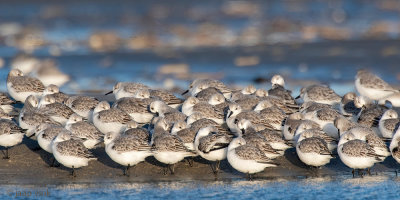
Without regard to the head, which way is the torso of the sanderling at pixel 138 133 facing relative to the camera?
to the viewer's left

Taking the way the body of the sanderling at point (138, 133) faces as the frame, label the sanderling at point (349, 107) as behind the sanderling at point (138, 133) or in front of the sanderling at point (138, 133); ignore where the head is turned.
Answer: behind

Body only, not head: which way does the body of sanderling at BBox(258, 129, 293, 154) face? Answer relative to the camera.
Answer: to the viewer's left

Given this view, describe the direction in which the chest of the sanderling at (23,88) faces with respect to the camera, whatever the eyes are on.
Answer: to the viewer's left

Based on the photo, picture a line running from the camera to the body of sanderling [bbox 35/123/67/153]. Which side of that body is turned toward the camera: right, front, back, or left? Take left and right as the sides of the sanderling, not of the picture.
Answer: left

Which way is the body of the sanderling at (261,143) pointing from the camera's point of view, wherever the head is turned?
to the viewer's left

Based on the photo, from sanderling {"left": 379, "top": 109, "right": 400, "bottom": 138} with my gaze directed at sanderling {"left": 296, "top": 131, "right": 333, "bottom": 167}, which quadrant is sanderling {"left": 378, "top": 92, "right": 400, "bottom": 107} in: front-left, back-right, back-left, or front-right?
back-right

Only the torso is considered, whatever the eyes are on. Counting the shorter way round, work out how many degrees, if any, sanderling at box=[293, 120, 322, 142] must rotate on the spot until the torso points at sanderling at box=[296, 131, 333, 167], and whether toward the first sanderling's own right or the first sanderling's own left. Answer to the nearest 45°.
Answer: approximately 90° to the first sanderling's own left

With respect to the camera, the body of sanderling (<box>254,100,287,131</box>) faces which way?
to the viewer's left

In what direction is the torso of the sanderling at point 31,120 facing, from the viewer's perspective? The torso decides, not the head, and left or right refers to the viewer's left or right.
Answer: facing to the left of the viewer

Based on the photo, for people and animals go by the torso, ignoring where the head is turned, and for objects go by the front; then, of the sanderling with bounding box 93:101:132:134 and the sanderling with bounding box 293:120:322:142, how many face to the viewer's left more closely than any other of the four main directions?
2

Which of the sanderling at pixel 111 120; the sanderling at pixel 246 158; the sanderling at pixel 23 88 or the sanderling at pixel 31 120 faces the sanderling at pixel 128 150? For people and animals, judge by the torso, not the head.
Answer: the sanderling at pixel 246 158

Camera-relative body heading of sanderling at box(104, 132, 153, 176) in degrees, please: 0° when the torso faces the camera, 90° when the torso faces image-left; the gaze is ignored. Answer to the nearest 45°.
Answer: approximately 90°

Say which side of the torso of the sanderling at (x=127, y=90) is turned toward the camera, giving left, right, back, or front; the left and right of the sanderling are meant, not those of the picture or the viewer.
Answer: left
